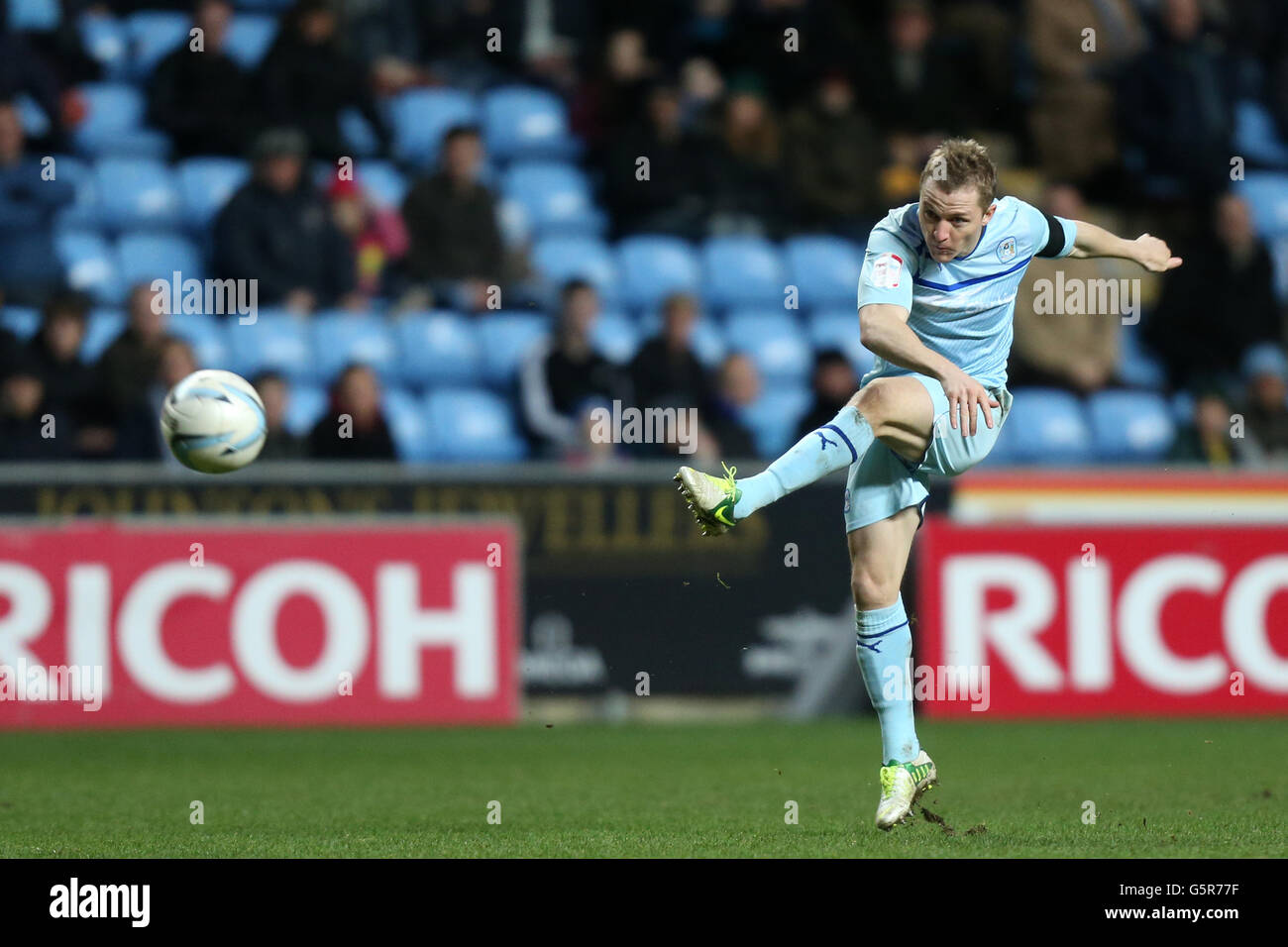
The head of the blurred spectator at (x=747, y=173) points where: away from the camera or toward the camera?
toward the camera

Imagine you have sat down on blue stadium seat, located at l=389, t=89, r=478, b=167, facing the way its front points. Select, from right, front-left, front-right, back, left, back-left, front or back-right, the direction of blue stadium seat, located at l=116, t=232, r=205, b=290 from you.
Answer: front-right

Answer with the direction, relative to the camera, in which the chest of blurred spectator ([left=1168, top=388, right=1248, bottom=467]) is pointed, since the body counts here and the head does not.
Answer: toward the camera

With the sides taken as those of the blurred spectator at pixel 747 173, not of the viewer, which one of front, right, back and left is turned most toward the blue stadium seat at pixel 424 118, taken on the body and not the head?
right

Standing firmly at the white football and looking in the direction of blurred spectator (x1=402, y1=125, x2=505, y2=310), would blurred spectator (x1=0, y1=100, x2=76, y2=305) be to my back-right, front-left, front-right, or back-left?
front-left

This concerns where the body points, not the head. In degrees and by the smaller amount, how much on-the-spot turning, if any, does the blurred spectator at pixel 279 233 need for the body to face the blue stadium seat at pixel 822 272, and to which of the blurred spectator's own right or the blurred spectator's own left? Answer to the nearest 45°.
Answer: approximately 90° to the blurred spectator's own left

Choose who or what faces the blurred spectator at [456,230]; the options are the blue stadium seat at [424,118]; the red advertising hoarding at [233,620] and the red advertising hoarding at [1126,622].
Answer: the blue stadium seat

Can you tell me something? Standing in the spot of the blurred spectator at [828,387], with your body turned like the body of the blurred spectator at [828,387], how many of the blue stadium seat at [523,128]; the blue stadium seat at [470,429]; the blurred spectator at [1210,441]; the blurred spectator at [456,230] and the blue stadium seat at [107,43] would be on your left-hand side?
1

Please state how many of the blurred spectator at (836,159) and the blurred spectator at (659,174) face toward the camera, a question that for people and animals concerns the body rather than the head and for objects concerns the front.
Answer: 2

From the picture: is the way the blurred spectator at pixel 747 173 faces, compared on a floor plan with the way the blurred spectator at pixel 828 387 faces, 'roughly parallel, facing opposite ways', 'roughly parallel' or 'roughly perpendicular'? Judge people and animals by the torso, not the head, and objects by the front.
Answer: roughly parallel

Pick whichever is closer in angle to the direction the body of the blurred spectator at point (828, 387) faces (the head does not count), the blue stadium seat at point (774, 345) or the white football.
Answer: the white football

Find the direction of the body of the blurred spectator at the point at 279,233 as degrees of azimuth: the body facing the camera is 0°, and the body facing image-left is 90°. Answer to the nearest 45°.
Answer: approximately 0°

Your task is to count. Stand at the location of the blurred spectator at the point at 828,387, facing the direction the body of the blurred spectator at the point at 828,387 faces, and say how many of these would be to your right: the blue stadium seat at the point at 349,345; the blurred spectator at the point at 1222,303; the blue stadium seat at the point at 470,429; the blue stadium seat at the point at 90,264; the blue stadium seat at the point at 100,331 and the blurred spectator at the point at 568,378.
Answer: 5

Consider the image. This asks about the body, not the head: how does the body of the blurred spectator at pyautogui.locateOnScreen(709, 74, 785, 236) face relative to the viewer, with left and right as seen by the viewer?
facing the viewer

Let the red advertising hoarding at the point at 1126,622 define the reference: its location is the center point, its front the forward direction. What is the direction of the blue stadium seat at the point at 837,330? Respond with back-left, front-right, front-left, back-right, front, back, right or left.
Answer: back-right

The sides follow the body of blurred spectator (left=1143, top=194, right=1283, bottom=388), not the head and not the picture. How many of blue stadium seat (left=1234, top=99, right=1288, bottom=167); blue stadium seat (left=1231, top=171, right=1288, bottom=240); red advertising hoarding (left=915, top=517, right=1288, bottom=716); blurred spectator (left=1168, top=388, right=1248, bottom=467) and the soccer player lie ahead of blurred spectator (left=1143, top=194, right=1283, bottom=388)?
3

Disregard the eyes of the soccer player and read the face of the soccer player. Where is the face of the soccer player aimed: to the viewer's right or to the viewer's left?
to the viewer's left

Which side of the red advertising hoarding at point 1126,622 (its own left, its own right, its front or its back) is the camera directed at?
front

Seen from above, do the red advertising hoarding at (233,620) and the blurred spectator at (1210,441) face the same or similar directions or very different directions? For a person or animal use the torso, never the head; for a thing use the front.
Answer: same or similar directions
